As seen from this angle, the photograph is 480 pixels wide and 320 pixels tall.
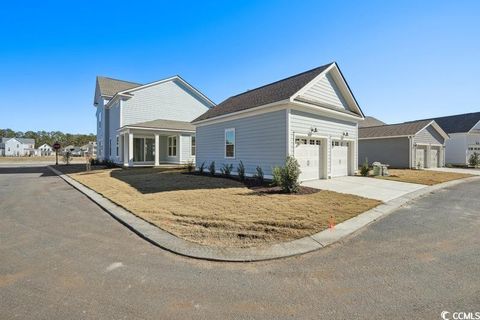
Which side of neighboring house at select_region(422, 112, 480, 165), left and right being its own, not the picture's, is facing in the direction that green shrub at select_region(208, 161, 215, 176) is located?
right

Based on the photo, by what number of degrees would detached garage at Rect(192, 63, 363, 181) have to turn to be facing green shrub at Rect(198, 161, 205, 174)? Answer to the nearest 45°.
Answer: approximately 180°

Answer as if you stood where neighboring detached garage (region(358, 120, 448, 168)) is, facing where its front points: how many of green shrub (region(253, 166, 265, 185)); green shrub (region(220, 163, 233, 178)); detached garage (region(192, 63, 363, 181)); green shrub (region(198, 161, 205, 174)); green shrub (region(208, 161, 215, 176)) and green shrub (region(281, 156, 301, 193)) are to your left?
0

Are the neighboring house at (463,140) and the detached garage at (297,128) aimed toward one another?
no

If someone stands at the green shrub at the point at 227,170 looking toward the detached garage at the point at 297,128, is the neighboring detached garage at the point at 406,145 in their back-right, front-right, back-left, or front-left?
front-left

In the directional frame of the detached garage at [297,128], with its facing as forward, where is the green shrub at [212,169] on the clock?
The green shrub is roughly at 5 o'clock from the detached garage.

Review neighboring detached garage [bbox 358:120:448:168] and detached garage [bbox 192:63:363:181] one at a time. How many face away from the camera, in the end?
0

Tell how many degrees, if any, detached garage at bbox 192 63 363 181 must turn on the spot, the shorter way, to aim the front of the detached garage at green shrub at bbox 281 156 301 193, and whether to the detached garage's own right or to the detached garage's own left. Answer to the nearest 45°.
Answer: approximately 45° to the detached garage's own right

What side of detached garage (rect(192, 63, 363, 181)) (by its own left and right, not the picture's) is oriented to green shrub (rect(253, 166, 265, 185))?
right

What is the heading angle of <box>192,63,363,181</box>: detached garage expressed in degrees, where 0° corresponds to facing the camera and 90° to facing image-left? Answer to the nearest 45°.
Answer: approximately 315°

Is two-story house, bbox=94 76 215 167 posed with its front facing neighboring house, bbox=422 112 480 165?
no

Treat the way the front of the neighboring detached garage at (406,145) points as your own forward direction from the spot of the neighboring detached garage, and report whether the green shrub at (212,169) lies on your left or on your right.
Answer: on your right

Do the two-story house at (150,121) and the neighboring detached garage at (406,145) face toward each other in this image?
no
